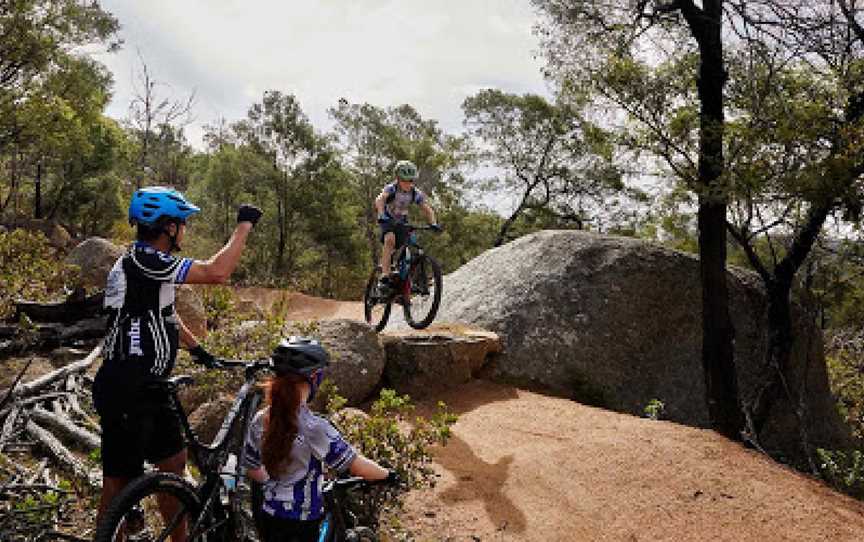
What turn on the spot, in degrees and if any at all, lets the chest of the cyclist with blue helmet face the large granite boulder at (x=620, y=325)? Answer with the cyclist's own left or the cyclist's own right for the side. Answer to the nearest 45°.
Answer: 0° — they already face it

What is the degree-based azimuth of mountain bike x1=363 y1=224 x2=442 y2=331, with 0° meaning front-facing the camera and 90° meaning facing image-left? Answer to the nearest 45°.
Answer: approximately 315°

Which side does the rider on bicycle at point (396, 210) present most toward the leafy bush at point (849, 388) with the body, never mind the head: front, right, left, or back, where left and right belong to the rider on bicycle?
left

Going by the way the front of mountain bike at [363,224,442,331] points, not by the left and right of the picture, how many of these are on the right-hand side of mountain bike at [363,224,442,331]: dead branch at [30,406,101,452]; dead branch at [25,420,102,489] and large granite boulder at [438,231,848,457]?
2

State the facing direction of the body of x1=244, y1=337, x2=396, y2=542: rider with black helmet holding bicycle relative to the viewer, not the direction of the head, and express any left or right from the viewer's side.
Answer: facing away from the viewer and to the right of the viewer

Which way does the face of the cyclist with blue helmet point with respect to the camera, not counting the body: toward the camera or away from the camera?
away from the camera

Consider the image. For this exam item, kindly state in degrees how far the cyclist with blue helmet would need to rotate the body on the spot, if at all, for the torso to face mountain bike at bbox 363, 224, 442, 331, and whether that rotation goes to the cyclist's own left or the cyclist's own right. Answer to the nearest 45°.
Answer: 0° — they already face it

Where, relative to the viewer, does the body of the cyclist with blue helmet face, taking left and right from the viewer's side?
facing away from the viewer and to the right of the viewer

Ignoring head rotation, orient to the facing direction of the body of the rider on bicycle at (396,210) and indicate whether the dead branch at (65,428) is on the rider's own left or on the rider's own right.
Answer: on the rider's own right

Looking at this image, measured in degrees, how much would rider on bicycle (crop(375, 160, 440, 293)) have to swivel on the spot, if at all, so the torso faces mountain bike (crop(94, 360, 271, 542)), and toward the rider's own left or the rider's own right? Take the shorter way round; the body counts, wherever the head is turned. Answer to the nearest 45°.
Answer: approximately 45° to the rider's own right

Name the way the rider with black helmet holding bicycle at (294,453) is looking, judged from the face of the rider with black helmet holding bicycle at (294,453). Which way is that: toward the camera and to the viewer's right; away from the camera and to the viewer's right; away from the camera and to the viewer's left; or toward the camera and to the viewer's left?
away from the camera and to the viewer's right

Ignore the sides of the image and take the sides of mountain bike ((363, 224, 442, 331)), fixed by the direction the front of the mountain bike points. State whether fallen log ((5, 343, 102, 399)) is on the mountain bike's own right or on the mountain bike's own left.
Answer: on the mountain bike's own right
